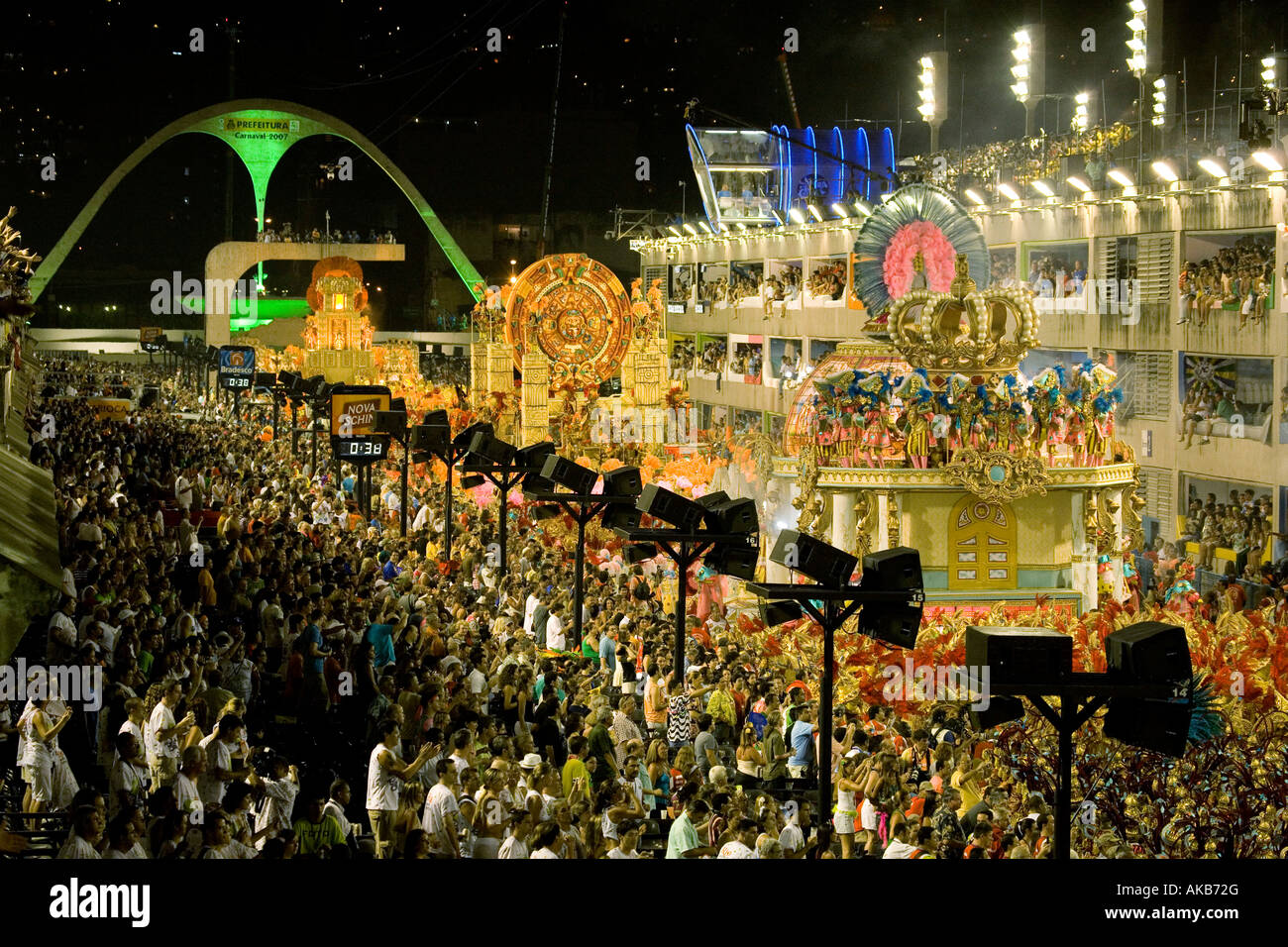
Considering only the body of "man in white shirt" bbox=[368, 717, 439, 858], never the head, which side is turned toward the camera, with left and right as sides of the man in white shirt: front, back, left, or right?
right

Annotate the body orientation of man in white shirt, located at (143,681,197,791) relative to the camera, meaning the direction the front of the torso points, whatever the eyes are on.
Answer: to the viewer's right

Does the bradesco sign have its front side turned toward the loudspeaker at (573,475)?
yes

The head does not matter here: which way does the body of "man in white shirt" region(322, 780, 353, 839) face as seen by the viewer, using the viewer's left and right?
facing to the right of the viewer

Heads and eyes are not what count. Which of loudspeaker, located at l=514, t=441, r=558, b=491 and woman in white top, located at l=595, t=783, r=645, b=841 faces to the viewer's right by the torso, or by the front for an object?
the woman in white top

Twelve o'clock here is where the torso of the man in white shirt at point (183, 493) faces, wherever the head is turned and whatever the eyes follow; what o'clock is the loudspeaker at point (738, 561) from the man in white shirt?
The loudspeaker is roughly at 2 o'clock from the man in white shirt.

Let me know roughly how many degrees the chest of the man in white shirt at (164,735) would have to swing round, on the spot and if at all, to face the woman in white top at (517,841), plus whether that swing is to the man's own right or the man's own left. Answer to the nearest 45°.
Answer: approximately 45° to the man's own right

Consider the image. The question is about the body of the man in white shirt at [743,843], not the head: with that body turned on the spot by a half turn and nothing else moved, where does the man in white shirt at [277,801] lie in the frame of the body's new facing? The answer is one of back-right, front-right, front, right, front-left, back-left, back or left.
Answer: front-right
